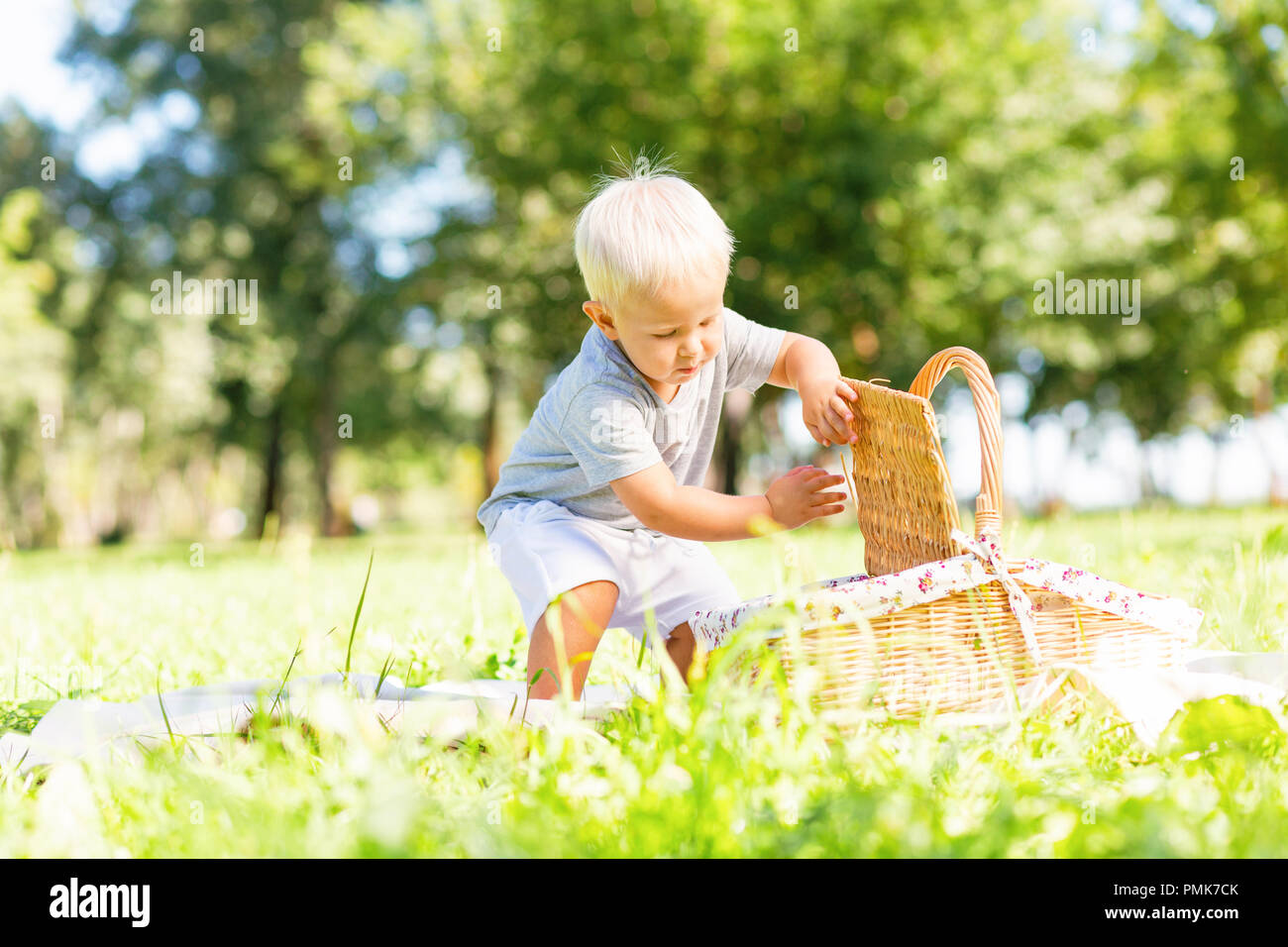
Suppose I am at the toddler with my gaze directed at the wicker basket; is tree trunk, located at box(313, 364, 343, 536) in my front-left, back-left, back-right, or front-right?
back-left

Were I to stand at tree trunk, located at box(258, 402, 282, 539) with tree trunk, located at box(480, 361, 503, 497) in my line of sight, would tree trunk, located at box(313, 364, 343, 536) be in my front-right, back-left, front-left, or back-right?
front-right

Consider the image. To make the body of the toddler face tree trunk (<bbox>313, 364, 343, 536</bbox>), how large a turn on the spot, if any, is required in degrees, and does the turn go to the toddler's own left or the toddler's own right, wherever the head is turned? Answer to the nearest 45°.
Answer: approximately 135° to the toddler's own left

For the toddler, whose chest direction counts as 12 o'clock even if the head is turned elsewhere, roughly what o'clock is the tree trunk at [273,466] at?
The tree trunk is roughly at 7 o'clock from the toddler.

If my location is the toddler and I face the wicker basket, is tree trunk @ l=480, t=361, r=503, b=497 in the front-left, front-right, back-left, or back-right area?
back-left

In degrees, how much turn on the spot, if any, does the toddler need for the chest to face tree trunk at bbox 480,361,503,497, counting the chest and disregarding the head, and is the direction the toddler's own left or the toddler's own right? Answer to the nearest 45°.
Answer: approximately 135° to the toddler's own left

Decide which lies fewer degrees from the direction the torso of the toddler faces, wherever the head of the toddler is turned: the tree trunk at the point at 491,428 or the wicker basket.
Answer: the wicker basket

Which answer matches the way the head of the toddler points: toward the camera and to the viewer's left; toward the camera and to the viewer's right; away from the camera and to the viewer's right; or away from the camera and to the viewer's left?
toward the camera and to the viewer's right

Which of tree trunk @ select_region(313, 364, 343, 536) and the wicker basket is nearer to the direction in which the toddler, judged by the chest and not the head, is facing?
the wicker basket

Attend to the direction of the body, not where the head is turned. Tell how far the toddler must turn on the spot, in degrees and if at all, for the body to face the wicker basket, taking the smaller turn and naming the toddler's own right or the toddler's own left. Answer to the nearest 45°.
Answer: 0° — they already face it

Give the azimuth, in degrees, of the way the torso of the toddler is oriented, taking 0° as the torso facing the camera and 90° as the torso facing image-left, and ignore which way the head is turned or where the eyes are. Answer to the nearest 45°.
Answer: approximately 315°
